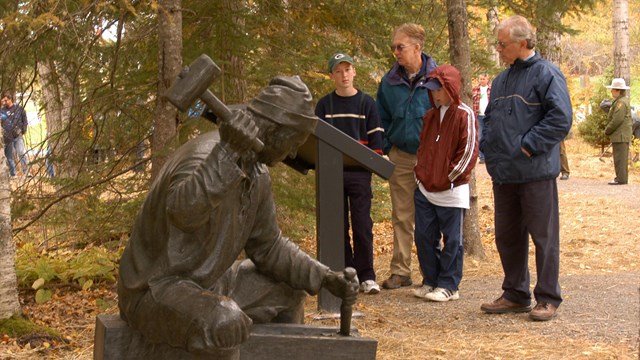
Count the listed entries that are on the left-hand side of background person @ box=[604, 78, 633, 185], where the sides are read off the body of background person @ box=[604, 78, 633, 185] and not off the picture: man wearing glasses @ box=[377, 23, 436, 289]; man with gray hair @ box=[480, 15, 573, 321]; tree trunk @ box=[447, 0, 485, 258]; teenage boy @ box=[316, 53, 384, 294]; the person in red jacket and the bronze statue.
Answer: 6

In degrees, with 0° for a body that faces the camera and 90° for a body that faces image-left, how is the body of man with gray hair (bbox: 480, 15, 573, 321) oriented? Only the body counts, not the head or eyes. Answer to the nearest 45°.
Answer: approximately 45°

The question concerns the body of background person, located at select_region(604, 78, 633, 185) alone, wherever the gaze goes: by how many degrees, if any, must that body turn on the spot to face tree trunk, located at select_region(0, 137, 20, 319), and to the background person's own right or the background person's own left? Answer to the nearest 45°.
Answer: approximately 90° to the background person's own left

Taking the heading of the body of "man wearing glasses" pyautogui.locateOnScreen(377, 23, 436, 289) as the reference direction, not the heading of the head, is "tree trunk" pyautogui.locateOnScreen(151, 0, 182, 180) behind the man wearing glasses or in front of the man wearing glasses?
in front

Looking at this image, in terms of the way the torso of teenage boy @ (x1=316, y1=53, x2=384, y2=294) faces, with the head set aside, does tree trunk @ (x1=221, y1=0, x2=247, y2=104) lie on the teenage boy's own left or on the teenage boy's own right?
on the teenage boy's own right

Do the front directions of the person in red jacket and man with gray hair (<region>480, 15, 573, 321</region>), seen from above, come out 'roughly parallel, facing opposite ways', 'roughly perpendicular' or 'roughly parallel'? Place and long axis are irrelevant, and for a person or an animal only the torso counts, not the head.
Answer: roughly parallel

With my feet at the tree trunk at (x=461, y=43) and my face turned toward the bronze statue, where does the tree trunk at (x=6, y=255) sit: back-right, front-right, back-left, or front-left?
front-right

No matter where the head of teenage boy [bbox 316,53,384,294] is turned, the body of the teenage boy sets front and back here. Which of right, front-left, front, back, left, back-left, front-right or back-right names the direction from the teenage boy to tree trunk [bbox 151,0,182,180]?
right

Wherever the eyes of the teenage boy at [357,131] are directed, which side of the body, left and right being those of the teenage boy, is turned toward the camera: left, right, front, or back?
front

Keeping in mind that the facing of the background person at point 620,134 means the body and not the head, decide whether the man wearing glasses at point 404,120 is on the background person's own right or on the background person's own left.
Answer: on the background person's own left

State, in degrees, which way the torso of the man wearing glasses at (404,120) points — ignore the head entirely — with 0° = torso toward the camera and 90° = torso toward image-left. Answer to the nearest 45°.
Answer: approximately 45°

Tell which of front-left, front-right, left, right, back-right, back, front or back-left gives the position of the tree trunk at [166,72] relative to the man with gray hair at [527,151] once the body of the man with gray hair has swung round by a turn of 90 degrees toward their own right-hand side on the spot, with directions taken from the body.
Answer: front-left

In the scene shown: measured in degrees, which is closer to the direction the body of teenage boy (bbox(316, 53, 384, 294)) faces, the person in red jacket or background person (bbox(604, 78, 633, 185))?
the person in red jacket

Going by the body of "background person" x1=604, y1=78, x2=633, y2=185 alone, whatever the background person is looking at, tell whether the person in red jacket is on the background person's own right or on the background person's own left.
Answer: on the background person's own left

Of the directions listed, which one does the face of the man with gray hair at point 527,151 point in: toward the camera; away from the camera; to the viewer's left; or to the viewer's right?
to the viewer's left

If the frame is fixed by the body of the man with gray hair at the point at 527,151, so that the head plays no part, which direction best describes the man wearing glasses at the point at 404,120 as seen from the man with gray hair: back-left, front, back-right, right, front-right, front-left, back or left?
right

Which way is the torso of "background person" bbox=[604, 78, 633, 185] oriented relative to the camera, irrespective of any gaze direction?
to the viewer's left

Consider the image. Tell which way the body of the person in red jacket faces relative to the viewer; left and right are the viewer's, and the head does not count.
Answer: facing the viewer and to the left of the viewer
